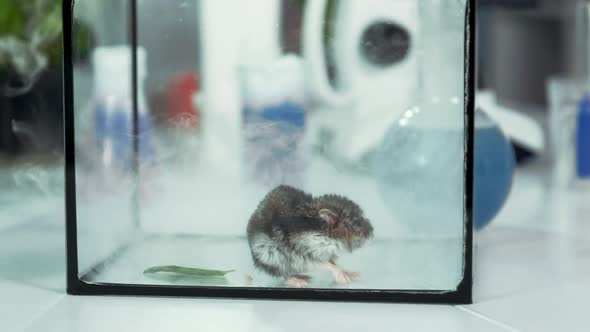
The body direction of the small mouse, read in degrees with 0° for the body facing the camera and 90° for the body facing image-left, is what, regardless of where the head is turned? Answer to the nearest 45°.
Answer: approximately 270°
